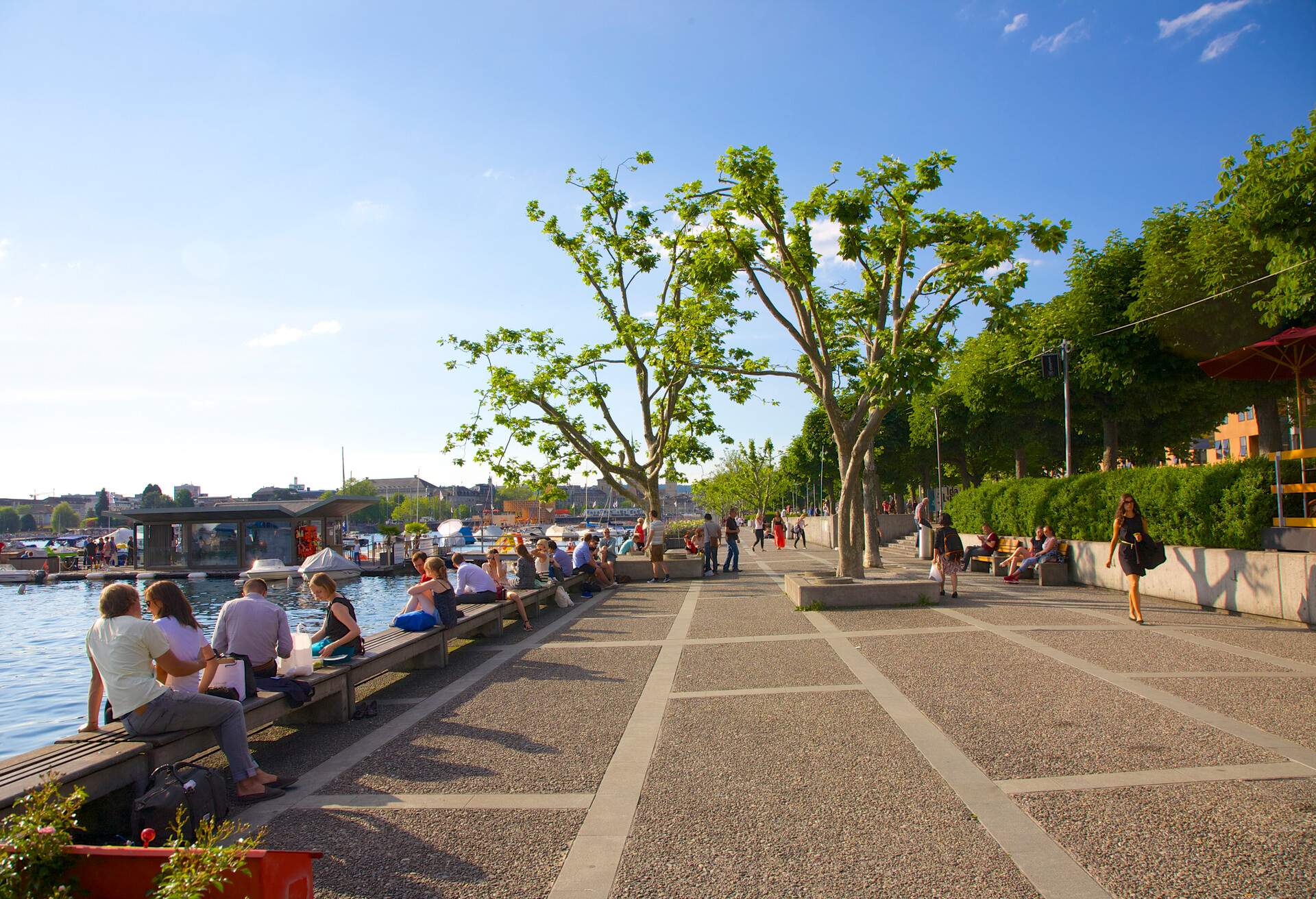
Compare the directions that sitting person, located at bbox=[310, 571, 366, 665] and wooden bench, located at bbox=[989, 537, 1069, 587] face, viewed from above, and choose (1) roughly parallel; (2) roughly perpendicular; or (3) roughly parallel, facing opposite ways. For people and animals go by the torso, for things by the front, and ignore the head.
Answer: roughly parallel

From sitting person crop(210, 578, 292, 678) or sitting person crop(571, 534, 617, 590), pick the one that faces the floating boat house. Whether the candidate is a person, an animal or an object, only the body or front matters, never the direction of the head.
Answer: sitting person crop(210, 578, 292, 678)

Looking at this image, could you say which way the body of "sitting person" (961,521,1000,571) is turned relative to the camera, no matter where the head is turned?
to the viewer's left

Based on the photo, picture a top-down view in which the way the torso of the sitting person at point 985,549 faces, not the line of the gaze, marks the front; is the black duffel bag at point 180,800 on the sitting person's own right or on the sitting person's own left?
on the sitting person's own left

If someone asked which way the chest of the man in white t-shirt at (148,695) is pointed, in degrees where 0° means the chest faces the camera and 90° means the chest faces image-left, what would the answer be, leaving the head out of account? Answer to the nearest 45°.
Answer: approximately 225°

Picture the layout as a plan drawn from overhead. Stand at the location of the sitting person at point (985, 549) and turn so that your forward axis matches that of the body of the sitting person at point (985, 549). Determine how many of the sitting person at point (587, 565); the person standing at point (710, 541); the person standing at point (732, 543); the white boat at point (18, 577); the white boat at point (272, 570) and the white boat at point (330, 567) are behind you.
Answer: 0

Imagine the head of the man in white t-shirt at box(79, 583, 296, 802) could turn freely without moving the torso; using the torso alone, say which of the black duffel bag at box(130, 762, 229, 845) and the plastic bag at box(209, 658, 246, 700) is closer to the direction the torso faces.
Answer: the plastic bag

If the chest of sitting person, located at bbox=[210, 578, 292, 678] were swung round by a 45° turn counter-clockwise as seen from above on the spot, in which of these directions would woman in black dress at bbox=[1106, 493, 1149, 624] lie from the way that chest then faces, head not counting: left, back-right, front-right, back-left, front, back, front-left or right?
back-right

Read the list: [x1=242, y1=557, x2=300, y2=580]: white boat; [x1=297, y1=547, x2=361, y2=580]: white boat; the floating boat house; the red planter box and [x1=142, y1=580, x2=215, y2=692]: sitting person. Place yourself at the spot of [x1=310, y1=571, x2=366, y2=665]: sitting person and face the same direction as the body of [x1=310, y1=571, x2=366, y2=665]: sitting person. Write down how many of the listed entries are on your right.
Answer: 3

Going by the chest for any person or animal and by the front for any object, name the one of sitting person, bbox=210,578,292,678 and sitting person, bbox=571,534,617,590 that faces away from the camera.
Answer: sitting person, bbox=210,578,292,678

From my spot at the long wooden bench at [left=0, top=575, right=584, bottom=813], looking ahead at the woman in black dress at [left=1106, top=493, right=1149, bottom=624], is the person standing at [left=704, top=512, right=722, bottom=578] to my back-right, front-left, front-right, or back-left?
front-left

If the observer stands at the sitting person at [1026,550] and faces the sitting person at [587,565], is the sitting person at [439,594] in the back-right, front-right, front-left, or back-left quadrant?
front-left

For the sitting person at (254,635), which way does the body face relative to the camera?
away from the camera
